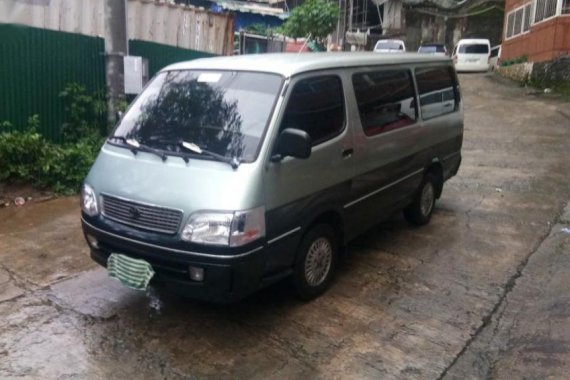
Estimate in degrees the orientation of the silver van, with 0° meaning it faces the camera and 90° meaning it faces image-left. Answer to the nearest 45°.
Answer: approximately 45°

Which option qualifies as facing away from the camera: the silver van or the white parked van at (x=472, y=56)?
the white parked van

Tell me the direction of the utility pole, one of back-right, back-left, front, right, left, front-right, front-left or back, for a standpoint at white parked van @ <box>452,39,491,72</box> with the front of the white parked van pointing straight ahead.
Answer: back

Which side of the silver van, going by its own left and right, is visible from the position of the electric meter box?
right

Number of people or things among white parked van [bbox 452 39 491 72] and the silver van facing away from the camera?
1

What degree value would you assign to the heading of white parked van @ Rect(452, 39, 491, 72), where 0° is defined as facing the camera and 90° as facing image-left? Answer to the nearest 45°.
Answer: approximately 180°

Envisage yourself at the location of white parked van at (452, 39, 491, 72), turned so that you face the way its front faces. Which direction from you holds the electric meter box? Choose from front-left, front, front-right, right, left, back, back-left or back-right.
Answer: back

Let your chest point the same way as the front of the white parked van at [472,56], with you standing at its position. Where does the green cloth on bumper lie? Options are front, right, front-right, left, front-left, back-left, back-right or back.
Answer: back

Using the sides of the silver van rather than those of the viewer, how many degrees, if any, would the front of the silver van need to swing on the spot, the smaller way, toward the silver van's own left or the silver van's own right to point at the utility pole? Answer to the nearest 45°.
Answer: approximately 90° to the silver van's own right

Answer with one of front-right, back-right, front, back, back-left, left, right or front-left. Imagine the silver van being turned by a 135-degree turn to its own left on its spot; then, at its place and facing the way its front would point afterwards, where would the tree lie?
left
